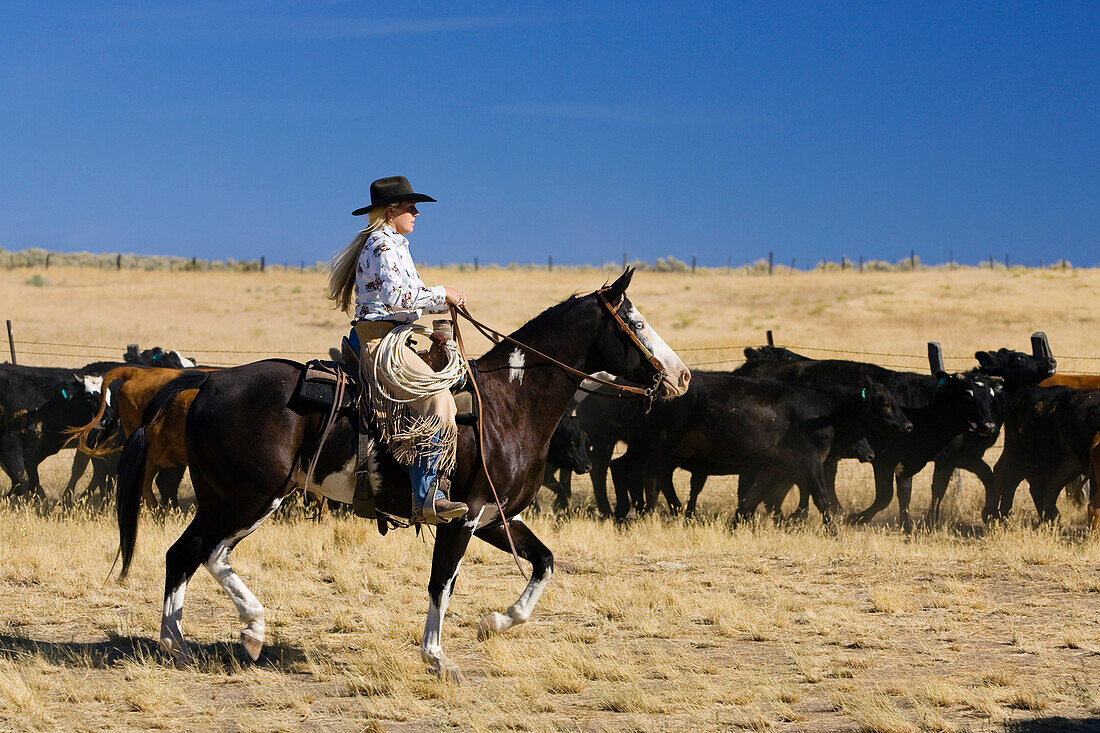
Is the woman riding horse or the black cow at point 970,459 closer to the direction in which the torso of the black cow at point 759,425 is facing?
the black cow

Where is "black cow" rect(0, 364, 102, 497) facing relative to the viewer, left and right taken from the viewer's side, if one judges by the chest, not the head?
facing to the right of the viewer

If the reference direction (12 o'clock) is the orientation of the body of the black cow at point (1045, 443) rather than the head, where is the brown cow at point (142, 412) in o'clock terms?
The brown cow is roughly at 5 o'clock from the black cow.

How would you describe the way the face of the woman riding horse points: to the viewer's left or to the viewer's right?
to the viewer's right

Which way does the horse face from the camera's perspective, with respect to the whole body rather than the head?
to the viewer's right

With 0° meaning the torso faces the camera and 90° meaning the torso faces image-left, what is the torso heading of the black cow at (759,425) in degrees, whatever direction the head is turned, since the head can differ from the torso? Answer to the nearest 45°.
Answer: approximately 270°

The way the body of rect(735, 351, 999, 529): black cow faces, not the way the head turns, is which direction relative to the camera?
to the viewer's right

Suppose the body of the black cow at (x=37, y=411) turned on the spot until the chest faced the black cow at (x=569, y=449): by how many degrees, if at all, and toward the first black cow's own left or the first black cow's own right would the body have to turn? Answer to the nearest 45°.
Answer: approximately 45° to the first black cow's own right

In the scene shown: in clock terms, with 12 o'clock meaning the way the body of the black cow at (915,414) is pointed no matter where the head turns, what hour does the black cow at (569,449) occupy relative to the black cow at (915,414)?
the black cow at (569,449) is roughly at 5 o'clock from the black cow at (915,414).
